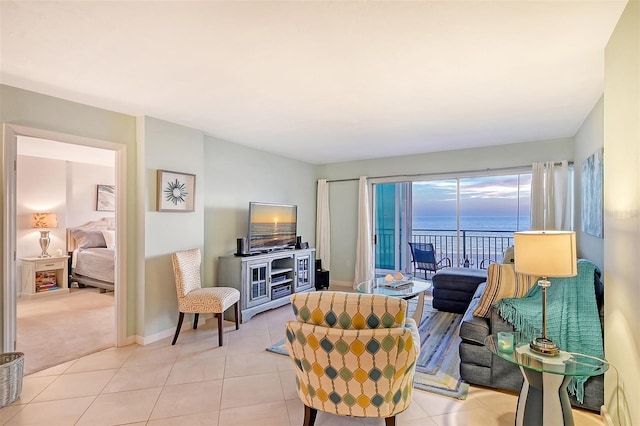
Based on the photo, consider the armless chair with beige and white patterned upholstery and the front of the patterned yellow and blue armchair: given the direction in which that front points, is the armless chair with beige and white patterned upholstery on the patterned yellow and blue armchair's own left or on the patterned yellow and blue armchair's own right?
on the patterned yellow and blue armchair's own left

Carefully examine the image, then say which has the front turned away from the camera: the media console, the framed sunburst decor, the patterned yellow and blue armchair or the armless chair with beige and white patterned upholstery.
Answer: the patterned yellow and blue armchair

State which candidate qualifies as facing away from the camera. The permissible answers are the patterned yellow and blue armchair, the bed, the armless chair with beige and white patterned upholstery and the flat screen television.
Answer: the patterned yellow and blue armchair

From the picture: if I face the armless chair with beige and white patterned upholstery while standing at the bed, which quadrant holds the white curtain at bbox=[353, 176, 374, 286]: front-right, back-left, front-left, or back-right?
front-left

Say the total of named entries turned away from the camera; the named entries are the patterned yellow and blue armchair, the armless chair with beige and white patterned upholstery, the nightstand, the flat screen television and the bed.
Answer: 1

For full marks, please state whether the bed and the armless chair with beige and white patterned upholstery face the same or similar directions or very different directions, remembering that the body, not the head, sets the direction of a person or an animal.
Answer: same or similar directions

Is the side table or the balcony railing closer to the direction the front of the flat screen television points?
the side table

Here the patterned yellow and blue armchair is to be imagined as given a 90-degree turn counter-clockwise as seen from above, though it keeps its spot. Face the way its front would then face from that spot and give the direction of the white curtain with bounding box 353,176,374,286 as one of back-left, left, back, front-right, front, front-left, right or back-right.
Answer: right

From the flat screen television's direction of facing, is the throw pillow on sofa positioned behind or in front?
in front

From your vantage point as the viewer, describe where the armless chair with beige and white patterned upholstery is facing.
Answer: facing the viewer and to the right of the viewer

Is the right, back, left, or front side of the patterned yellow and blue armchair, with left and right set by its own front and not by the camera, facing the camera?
back

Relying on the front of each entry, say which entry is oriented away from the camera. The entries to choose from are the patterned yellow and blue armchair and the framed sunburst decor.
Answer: the patterned yellow and blue armchair

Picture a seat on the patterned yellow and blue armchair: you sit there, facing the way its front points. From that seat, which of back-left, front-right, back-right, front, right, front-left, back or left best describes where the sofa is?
front-right

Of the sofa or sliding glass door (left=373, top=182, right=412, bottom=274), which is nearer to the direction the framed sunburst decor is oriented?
the sofa

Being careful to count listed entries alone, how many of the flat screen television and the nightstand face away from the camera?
0

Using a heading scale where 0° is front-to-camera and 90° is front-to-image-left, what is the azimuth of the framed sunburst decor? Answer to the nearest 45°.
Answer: approximately 315°

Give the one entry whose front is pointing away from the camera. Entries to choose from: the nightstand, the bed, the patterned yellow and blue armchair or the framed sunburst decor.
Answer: the patterned yellow and blue armchair

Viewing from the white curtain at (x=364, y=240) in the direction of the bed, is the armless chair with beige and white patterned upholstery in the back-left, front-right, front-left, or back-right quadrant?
front-left
